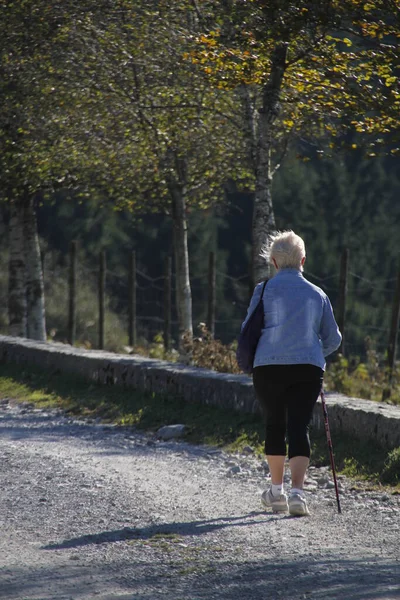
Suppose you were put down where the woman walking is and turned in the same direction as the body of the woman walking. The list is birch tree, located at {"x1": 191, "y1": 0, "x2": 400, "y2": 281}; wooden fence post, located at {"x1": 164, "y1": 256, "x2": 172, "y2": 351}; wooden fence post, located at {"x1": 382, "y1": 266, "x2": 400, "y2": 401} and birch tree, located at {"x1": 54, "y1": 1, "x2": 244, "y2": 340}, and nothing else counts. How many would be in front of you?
4

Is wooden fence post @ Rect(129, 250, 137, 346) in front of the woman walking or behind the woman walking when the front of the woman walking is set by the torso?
in front

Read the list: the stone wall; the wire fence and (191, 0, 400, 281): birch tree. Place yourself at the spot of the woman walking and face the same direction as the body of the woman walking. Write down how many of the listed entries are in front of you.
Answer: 3

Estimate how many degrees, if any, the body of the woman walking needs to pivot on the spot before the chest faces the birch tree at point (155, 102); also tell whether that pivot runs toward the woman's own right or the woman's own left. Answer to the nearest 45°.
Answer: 0° — they already face it

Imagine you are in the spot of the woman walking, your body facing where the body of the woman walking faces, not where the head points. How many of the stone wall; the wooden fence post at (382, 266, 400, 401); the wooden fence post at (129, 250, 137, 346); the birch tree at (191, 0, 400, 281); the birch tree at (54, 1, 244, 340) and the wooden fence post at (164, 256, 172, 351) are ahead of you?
6

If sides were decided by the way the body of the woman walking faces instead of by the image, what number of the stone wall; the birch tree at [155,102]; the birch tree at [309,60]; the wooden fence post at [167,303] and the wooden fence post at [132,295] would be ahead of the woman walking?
5

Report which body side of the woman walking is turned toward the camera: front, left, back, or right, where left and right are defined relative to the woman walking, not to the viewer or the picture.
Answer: back

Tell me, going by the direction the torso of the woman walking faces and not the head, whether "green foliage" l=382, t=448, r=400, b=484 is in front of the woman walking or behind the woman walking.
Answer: in front

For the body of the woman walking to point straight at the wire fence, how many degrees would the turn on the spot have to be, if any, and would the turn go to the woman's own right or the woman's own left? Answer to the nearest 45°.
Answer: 0° — they already face it

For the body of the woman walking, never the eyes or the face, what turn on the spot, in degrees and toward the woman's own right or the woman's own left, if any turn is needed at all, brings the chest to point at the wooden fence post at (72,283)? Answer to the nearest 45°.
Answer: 0° — they already face it

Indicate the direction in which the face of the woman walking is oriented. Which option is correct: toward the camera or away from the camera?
away from the camera
